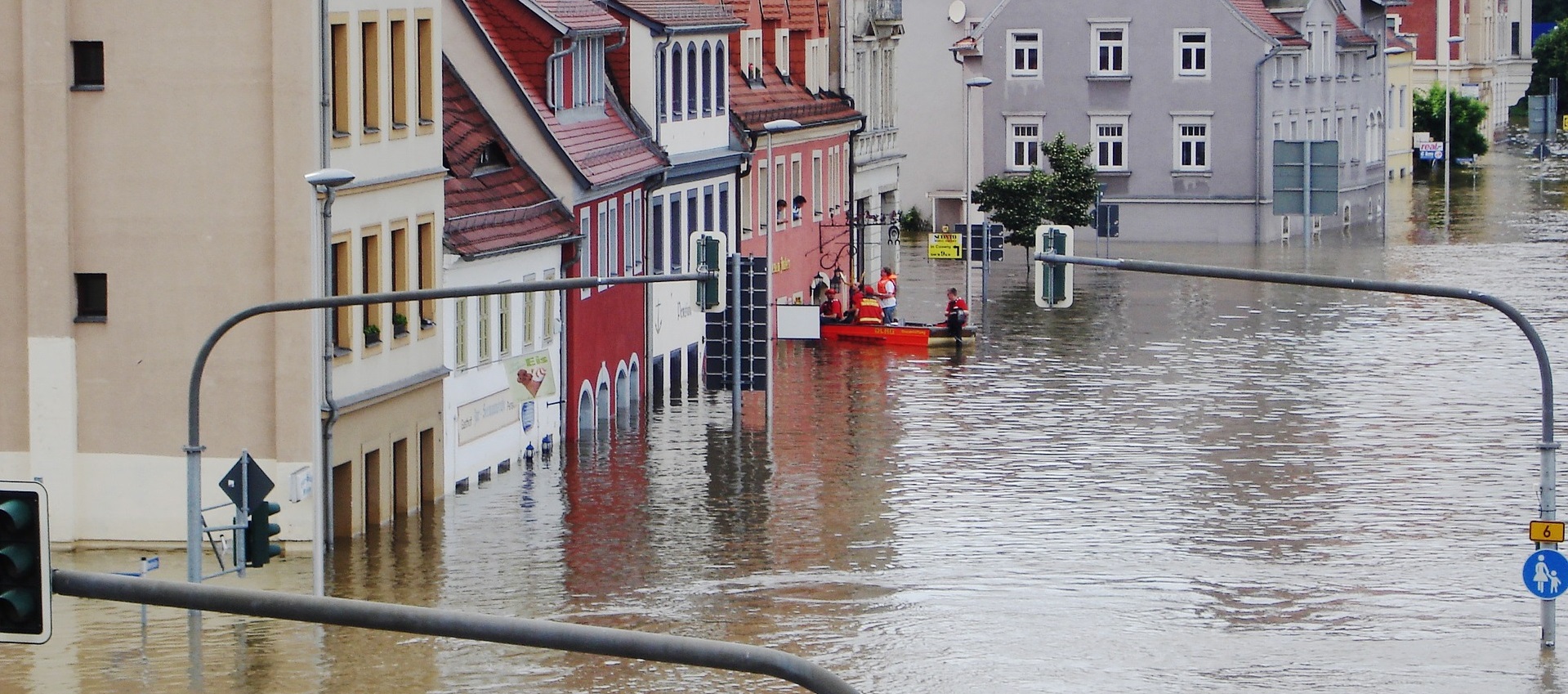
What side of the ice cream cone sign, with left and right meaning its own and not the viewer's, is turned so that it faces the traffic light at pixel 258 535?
front

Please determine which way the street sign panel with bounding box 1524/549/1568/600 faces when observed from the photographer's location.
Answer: facing the viewer

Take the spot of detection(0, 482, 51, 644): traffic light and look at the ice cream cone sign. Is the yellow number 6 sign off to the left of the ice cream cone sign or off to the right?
right

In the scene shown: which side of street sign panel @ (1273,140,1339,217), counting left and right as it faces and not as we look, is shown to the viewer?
back

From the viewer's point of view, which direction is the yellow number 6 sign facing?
toward the camera

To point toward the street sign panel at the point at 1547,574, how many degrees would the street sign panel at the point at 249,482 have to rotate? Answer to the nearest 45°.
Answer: approximately 90° to its right

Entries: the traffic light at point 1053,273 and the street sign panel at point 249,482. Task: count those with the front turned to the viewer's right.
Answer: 0

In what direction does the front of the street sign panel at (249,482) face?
away from the camera

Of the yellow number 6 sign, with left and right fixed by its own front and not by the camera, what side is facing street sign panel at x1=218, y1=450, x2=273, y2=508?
right

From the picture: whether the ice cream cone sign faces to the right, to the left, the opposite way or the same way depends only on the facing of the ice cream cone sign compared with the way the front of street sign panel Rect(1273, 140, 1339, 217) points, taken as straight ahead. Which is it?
the opposite way
